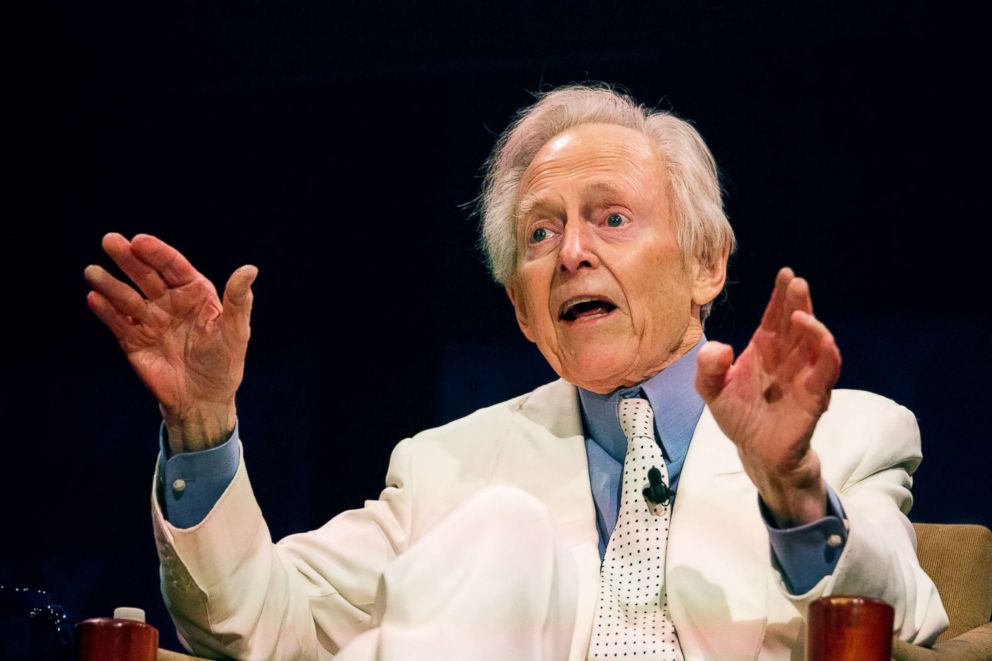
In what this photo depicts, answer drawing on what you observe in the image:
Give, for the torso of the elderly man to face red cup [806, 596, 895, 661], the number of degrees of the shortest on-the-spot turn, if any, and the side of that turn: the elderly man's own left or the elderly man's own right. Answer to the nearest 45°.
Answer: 0° — they already face it

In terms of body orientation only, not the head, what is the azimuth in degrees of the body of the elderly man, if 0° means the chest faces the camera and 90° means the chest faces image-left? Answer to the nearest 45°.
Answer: approximately 0°
